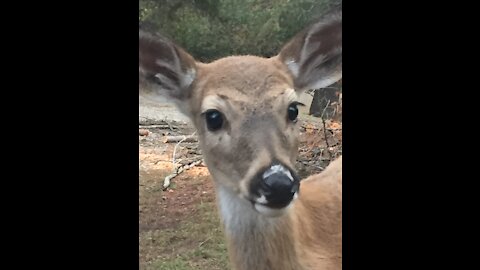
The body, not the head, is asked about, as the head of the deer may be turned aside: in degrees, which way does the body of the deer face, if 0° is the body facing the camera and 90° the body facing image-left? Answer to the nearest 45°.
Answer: approximately 45°
